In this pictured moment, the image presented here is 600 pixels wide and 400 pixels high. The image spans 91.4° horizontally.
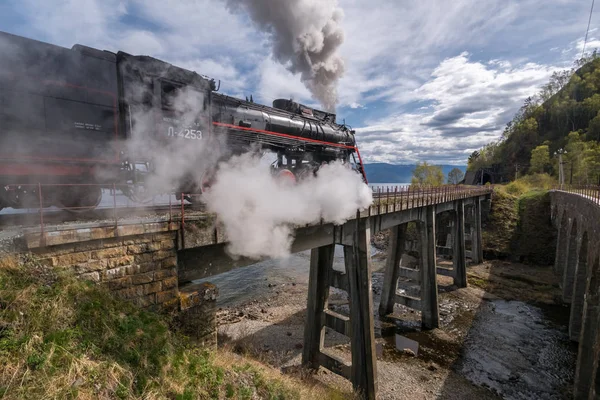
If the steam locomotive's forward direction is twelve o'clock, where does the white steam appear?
The white steam is roughly at 2 o'clock from the steam locomotive.

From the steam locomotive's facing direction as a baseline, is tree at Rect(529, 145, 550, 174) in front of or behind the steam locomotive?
in front

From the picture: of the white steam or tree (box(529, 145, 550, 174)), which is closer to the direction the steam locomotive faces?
the tree

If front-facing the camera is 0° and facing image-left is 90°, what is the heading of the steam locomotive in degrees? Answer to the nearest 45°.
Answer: approximately 225°

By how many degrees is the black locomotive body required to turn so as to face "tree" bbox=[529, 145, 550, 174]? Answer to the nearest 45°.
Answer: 0° — it already faces it

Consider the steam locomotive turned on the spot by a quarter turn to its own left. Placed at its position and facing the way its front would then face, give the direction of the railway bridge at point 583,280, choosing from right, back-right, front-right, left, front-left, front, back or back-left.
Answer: back-right
